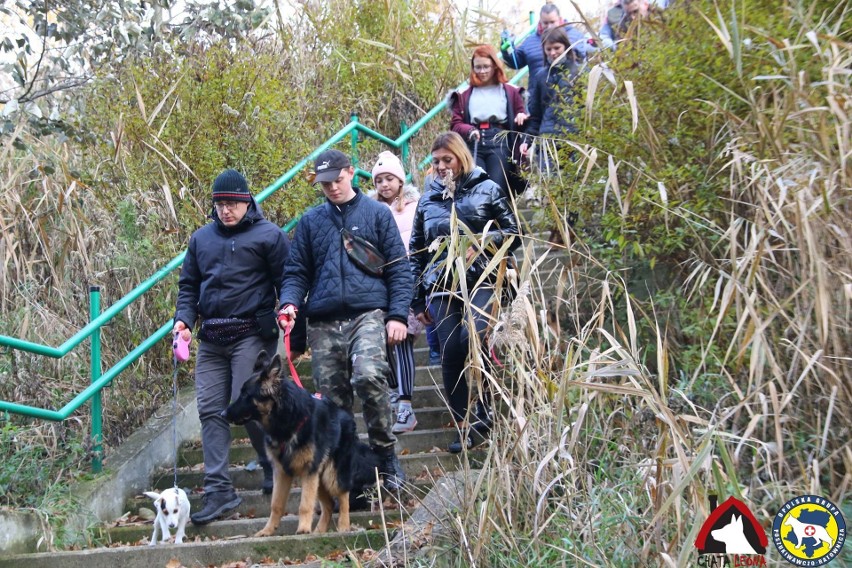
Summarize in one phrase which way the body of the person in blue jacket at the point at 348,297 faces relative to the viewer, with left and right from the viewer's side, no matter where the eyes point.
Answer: facing the viewer

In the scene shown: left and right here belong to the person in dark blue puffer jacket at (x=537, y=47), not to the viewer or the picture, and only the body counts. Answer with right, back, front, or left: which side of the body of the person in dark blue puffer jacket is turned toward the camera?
front

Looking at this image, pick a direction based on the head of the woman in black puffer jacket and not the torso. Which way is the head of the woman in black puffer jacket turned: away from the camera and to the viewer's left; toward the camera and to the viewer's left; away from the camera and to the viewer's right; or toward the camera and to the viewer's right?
toward the camera and to the viewer's left

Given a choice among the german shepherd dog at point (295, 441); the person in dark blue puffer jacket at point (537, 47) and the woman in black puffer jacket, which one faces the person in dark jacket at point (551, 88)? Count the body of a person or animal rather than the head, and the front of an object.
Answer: the person in dark blue puffer jacket at point (537, 47)

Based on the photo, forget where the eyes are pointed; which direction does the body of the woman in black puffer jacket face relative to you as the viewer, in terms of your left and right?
facing the viewer and to the left of the viewer

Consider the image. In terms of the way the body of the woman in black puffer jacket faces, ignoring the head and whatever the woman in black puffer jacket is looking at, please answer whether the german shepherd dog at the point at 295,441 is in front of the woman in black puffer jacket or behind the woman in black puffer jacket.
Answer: in front

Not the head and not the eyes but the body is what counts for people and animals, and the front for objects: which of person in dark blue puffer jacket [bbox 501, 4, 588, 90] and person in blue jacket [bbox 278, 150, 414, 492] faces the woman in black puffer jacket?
the person in dark blue puffer jacket

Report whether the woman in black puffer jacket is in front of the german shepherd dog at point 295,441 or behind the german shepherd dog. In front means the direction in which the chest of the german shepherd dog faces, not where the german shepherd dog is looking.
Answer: behind

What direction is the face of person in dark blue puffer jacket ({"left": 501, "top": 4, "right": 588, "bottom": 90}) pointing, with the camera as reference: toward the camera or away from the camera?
toward the camera

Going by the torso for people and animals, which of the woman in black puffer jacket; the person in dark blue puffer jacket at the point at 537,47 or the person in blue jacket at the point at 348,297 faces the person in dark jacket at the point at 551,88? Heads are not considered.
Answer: the person in dark blue puffer jacket at the point at 537,47

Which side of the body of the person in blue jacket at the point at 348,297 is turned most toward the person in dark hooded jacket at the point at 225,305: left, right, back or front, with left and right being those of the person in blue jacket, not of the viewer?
right

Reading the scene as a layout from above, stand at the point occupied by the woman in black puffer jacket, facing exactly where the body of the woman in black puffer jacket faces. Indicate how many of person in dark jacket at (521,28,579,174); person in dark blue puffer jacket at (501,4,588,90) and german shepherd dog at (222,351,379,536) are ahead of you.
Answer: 1

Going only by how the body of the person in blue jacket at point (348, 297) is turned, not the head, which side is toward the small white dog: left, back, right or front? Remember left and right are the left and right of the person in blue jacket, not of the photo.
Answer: right

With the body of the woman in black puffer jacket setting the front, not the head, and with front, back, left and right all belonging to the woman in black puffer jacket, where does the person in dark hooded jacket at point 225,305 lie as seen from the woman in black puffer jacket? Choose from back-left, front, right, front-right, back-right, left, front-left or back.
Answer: front-right
